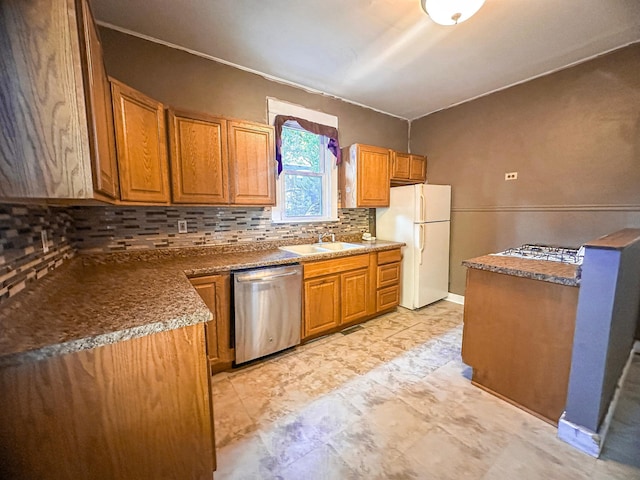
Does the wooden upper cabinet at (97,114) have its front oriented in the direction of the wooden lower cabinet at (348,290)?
yes

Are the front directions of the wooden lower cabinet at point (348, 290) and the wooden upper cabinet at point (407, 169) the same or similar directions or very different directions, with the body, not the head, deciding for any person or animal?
same or similar directions

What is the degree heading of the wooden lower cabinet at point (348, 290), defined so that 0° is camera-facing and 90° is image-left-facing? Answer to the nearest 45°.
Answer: approximately 315°

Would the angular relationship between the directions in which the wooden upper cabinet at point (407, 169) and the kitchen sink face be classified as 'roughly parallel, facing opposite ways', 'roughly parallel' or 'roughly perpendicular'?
roughly parallel

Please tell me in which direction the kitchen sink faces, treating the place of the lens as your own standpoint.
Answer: facing the viewer and to the right of the viewer

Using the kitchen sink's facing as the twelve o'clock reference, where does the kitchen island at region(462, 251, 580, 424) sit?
The kitchen island is roughly at 12 o'clock from the kitchen sink.

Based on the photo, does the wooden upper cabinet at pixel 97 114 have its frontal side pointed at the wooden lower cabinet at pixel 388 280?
yes

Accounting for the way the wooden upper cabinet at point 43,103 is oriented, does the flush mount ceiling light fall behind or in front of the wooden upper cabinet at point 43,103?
in front

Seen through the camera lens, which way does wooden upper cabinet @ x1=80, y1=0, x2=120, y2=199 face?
facing to the right of the viewer

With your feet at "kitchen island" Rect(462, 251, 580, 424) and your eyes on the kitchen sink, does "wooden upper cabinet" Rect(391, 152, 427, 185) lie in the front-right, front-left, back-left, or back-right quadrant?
front-right
